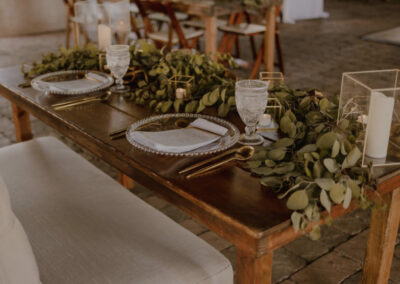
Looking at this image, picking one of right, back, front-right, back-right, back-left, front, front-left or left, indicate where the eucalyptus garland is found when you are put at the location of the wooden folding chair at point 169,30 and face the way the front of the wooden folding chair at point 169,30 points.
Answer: back-right

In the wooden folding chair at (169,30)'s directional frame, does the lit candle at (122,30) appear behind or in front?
behind

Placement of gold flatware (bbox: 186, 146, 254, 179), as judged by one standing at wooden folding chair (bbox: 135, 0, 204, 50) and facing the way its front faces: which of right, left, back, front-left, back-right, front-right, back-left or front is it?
back-right

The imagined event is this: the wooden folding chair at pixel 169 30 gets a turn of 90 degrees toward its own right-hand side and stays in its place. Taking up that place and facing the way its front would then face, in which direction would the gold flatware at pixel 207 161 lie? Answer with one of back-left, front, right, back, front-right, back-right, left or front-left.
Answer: front-right

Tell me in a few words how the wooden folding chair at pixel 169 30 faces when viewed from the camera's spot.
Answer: facing away from the viewer and to the right of the viewer
